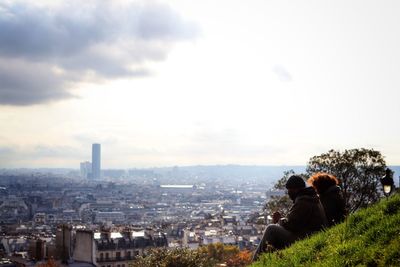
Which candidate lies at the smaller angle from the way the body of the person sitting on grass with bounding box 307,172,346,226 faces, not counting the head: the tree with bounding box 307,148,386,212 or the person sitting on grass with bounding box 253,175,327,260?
the tree

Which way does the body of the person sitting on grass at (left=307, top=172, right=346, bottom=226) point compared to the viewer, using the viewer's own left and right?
facing away from the viewer and to the left of the viewer

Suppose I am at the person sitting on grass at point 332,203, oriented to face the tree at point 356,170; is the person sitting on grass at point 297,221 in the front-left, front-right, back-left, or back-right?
back-left

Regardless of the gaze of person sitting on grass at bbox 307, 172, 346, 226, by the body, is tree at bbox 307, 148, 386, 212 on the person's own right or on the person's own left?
on the person's own right

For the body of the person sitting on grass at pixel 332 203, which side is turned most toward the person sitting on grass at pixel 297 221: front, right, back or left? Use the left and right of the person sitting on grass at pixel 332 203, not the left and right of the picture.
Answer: left

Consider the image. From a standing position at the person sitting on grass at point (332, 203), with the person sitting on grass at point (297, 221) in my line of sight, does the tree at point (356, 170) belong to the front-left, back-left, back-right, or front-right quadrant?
back-right
